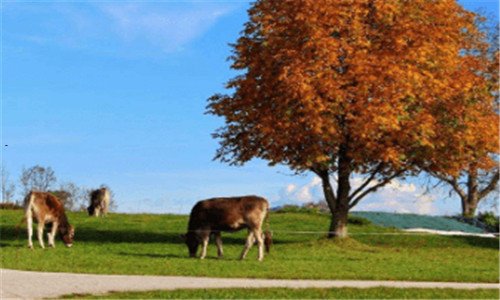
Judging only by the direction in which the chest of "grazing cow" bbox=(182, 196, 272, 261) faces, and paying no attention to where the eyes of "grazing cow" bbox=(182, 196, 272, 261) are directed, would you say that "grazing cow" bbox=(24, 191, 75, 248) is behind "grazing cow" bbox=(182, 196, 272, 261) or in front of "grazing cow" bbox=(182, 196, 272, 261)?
in front

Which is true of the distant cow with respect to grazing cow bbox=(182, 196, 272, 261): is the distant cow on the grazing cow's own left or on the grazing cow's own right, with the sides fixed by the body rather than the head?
on the grazing cow's own right

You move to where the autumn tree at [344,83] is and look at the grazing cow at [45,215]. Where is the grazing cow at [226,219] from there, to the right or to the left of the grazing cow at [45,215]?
left

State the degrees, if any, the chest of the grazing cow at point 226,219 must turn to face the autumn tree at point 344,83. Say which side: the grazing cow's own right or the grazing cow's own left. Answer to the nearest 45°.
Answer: approximately 135° to the grazing cow's own right

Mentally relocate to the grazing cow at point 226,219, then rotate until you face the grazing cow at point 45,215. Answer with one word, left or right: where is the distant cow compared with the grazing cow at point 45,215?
right

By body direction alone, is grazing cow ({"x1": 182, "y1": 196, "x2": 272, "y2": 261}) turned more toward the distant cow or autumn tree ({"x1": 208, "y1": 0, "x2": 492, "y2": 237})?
the distant cow

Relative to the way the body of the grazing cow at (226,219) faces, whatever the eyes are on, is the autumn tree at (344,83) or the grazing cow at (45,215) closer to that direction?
the grazing cow

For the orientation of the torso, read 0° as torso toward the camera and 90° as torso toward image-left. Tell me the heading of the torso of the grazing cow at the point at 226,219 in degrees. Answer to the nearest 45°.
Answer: approximately 90°
